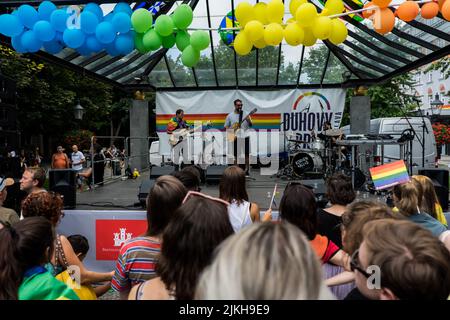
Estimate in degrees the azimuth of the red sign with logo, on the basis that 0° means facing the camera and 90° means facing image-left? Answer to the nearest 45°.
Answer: approximately 0°

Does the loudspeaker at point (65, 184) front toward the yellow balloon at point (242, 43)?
no

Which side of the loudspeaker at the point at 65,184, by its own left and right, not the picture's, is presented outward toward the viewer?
front

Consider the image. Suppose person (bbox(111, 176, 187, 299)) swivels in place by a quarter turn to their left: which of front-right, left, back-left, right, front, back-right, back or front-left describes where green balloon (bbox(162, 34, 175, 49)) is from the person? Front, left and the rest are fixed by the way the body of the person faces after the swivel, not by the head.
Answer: right

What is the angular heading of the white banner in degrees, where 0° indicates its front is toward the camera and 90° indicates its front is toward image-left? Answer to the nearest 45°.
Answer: approximately 0°

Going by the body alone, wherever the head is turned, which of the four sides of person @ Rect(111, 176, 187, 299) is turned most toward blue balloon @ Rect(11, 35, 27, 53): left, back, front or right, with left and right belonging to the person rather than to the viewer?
front

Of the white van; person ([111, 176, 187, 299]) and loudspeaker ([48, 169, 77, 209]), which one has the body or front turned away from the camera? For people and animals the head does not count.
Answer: the person

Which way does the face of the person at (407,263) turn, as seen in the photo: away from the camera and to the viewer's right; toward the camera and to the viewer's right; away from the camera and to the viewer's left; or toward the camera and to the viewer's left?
away from the camera and to the viewer's left

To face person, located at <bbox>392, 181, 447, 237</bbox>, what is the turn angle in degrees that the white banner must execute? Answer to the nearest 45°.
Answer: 0° — it already faces them

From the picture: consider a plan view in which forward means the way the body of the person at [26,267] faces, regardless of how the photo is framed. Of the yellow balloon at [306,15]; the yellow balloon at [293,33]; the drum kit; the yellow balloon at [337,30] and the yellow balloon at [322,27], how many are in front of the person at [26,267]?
5

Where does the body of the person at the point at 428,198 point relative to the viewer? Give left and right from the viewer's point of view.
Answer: facing away from the viewer

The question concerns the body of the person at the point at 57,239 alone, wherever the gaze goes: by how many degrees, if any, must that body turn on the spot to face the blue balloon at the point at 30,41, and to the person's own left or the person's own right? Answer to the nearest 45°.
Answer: approximately 45° to the person's own left

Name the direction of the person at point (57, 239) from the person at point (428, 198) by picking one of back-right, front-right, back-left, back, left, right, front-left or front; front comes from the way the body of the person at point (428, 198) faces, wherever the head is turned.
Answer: back-left

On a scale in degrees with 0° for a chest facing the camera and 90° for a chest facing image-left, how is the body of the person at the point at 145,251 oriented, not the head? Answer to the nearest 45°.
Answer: approximately 180°

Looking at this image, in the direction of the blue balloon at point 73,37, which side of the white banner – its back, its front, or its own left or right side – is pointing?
front

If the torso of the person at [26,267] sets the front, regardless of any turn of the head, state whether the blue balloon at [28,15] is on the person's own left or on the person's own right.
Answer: on the person's own left

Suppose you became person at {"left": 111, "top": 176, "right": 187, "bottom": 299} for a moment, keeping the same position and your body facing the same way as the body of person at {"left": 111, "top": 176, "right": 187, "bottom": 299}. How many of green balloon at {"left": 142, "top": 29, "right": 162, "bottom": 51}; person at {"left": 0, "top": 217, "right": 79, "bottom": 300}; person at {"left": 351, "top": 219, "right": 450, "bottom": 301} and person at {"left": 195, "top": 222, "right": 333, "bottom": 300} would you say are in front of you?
1
